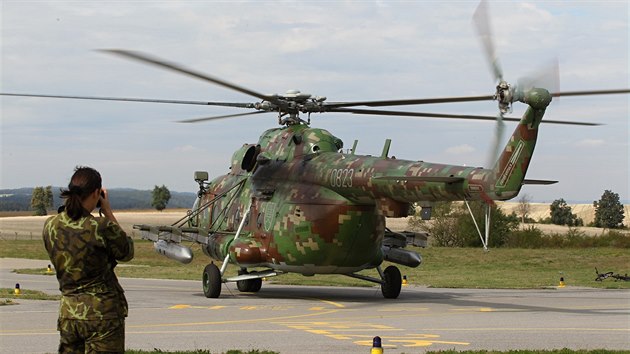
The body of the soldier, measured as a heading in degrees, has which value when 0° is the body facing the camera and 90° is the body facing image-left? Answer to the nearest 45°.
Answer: approximately 225°

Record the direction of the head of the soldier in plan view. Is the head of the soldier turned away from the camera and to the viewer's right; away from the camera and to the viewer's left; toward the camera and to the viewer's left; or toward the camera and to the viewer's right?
away from the camera and to the viewer's right

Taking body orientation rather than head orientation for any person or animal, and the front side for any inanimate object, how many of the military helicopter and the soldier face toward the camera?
0

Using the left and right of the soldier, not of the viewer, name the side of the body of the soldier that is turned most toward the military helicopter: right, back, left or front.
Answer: front
